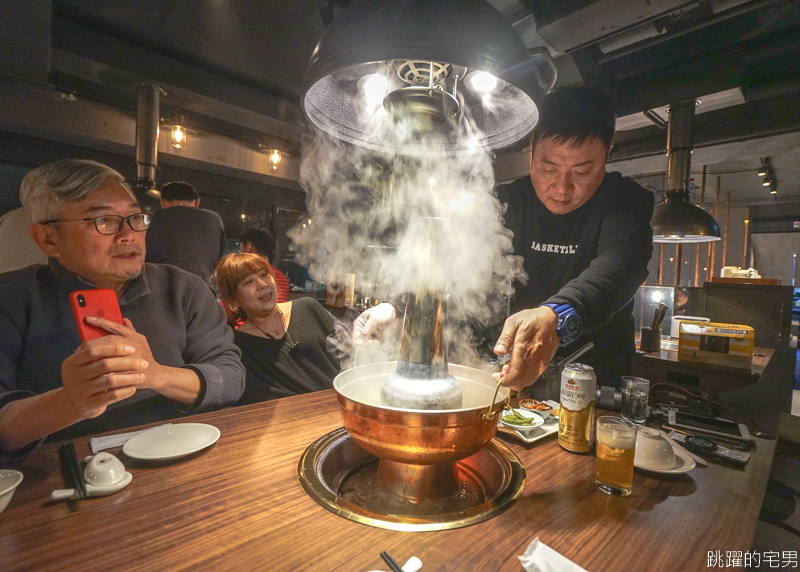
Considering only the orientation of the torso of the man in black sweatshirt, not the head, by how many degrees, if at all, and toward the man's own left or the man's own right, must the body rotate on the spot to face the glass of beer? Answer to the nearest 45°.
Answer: approximately 45° to the man's own left

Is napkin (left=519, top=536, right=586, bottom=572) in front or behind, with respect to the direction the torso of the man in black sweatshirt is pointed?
in front

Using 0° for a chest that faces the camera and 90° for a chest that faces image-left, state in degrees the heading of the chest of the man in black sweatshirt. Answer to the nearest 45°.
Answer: approximately 45°

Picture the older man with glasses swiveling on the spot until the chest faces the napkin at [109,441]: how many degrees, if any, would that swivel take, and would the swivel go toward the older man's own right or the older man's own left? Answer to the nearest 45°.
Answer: approximately 45° to the older man's own right

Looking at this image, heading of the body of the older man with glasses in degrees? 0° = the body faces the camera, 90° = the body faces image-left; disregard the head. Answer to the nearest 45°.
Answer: approximately 315°

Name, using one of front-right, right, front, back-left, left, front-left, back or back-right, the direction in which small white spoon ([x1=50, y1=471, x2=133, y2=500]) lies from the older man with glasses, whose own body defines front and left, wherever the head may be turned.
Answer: front-right

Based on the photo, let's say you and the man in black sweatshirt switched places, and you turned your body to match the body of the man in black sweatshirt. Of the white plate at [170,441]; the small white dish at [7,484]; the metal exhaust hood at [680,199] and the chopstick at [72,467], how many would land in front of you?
3

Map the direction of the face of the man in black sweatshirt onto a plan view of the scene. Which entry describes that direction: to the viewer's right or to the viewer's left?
to the viewer's left

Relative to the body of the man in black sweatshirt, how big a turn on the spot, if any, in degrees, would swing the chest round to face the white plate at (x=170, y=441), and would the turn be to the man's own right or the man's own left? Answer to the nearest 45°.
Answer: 0° — they already face it

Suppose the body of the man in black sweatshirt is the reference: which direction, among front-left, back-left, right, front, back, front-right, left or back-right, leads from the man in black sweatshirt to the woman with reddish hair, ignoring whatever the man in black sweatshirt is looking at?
front-right
